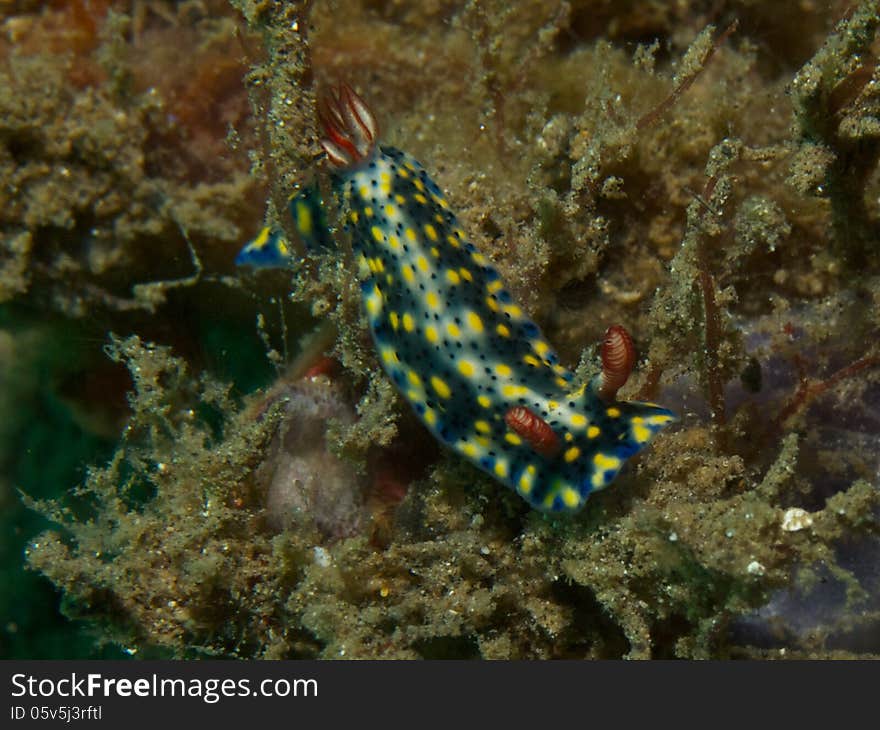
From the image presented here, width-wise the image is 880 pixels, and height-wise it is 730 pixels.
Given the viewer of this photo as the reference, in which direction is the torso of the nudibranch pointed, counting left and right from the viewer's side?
facing the viewer and to the right of the viewer
